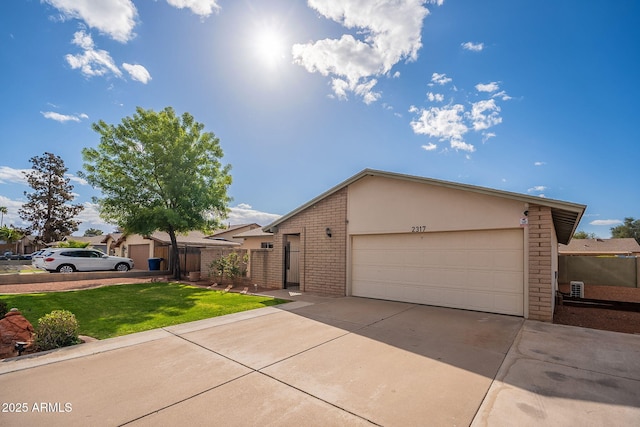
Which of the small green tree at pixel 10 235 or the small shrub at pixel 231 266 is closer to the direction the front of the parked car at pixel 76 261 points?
the small shrub

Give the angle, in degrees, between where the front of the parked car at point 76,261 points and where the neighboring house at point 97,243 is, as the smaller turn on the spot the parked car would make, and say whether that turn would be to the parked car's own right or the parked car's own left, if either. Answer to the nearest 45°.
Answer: approximately 90° to the parked car's own left

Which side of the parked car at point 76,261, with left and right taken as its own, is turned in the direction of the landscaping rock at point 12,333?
right

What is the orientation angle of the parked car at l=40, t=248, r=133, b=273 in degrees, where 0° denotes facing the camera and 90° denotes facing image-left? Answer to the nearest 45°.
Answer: approximately 270°
